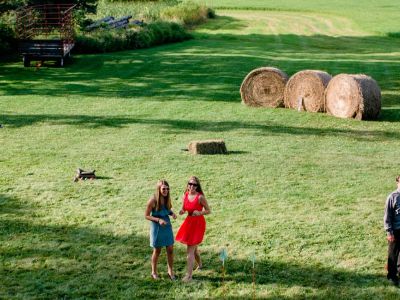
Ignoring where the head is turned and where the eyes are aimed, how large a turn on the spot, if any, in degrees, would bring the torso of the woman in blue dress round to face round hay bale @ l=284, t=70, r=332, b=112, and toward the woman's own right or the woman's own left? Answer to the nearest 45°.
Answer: approximately 135° to the woman's own left

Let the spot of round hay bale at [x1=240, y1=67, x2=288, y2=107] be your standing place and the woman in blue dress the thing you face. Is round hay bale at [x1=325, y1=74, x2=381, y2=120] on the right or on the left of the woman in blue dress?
left

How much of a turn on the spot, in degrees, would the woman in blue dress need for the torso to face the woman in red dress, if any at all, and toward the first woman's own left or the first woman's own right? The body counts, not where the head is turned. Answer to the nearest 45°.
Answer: approximately 45° to the first woman's own left

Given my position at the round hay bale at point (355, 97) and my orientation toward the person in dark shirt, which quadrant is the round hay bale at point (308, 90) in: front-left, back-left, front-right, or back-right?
back-right

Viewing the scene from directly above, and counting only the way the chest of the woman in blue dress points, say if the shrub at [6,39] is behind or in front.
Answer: behind

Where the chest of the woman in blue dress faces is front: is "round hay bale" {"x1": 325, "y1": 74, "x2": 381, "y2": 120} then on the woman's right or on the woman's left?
on the woman's left

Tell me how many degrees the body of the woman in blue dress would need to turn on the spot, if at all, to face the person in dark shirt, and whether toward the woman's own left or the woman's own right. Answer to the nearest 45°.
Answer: approximately 45° to the woman's own left

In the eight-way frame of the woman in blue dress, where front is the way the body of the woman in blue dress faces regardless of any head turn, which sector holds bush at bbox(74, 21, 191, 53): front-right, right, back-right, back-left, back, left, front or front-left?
back-left

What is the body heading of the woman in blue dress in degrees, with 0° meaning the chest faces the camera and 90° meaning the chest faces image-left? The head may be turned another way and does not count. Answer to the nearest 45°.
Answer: approximately 315°

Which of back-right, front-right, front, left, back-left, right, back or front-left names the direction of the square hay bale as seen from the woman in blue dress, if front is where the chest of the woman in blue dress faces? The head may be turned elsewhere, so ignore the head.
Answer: back-left
